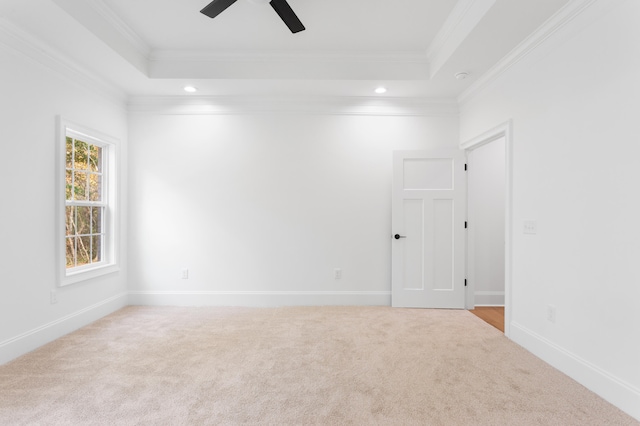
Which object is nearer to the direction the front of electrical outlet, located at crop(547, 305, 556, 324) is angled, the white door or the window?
the window

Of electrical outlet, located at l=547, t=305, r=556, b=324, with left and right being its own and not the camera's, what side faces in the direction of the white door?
right

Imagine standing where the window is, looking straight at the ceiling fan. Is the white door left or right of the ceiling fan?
left

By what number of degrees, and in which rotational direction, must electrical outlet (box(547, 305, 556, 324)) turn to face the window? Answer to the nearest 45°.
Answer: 0° — it already faces it

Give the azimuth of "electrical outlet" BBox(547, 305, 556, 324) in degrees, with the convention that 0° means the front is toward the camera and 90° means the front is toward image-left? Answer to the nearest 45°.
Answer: approximately 45°
